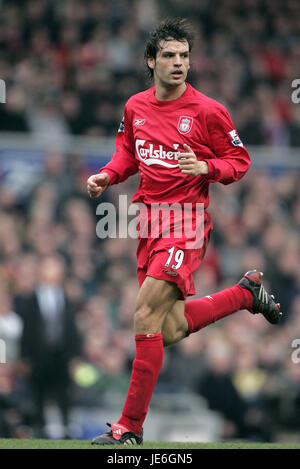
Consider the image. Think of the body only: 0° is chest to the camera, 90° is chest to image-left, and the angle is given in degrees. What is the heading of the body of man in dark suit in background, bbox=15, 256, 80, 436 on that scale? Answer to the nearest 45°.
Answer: approximately 0°
